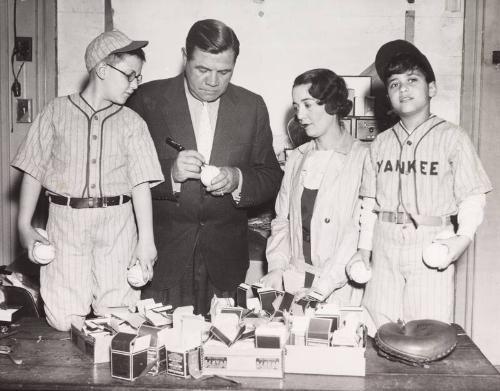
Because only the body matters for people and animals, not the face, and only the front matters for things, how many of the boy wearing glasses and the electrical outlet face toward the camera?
2

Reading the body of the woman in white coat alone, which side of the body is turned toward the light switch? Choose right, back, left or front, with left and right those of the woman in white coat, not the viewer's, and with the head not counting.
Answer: right

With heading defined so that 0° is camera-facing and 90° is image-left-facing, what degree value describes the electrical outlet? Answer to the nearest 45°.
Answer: approximately 0°

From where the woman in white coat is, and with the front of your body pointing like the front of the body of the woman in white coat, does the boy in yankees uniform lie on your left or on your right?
on your left

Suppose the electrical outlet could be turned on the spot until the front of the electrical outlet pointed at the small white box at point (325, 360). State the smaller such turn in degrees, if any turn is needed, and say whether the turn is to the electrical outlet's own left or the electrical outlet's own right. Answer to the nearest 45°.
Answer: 0° — it already faces it
